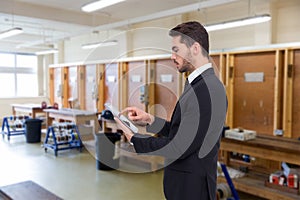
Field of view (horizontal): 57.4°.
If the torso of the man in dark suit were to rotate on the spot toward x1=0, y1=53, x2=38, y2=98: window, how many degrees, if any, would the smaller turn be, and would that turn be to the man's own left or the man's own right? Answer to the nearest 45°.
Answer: approximately 45° to the man's own right

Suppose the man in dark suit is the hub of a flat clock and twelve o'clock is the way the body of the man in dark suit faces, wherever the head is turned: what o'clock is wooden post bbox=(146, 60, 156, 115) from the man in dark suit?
The wooden post is roughly at 3 o'clock from the man in dark suit.

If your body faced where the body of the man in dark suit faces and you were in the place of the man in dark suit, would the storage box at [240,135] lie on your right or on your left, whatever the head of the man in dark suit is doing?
on your right

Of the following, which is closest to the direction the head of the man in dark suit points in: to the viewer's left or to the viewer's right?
to the viewer's left

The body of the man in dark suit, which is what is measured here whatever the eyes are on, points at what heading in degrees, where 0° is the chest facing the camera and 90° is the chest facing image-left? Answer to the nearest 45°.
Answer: approximately 90°

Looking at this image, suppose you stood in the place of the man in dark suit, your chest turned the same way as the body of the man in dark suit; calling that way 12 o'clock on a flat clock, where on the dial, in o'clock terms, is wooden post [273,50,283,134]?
The wooden post is roughly at 4 o'clock from the man in dark suit.

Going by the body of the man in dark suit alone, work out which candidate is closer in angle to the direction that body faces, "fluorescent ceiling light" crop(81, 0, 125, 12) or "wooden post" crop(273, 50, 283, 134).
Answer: the fluorescent ceiling light

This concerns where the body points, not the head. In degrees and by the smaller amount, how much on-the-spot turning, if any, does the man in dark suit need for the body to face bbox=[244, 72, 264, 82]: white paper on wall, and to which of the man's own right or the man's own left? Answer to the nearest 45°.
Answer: approximately 90° to the man's own right

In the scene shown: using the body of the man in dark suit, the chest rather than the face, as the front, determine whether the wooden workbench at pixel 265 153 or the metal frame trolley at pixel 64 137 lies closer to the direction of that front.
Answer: the metal frame trolley

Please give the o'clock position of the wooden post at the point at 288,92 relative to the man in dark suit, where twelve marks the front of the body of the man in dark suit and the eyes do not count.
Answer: The wooden post is roughly at 4 o'clock from the man in dark suit.

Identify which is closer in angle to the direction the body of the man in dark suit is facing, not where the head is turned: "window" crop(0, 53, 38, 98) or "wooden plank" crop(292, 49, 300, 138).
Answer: the window

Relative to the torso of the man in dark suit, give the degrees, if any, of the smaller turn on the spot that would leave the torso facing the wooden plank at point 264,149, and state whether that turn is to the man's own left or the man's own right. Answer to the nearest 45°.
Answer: approximately 135° to the man's own right
